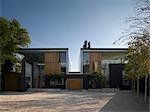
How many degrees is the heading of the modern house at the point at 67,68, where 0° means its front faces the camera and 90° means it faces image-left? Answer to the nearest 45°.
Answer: approximately 0°
